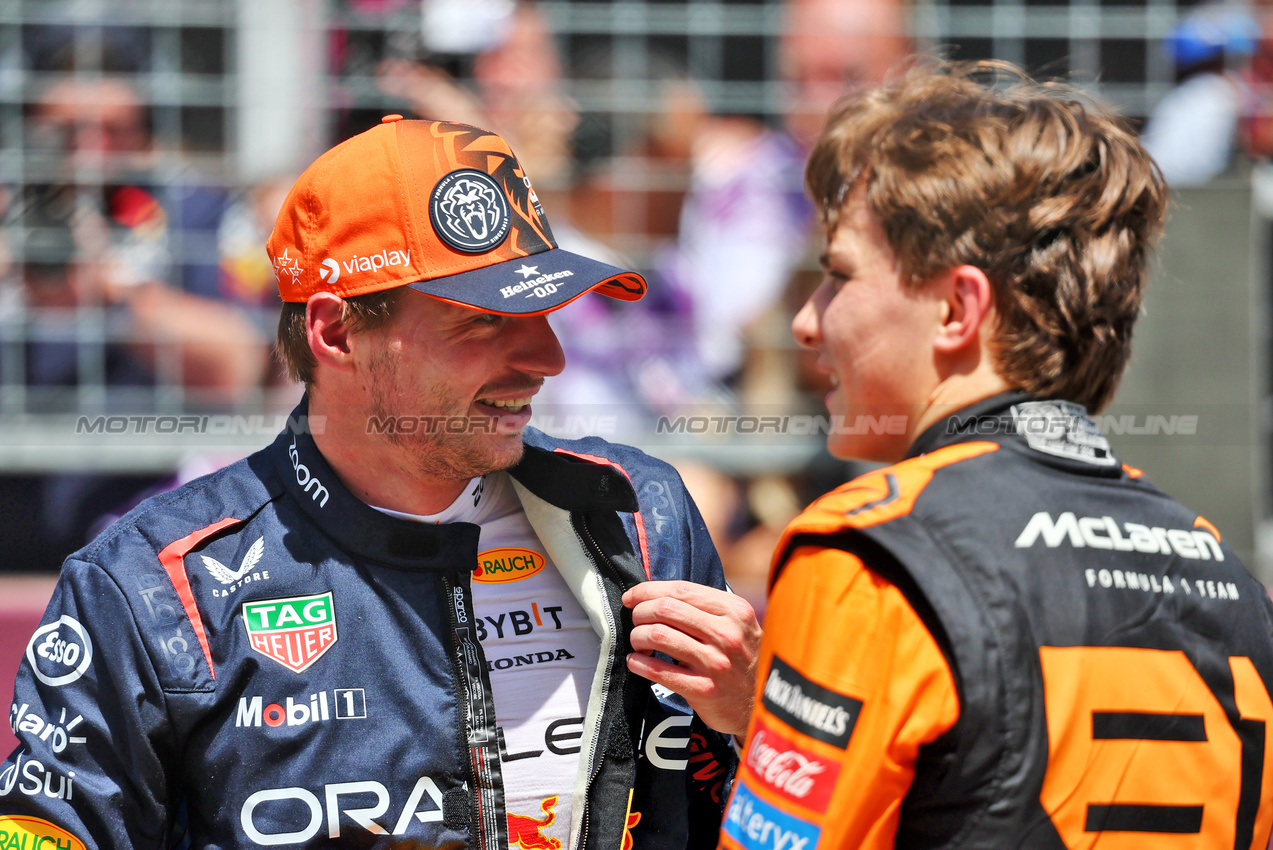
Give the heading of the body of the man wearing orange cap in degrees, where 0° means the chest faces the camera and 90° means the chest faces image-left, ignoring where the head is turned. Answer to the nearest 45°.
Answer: approximately 315°
